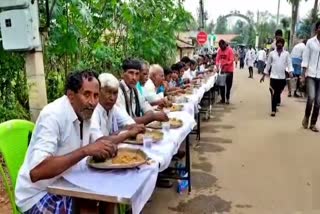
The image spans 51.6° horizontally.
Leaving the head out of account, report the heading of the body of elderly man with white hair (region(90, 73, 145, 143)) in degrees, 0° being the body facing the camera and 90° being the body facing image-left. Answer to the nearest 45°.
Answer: approximately 315°

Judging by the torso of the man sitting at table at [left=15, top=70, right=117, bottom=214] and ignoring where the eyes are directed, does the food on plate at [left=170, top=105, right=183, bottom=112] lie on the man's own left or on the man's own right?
on the man's own left

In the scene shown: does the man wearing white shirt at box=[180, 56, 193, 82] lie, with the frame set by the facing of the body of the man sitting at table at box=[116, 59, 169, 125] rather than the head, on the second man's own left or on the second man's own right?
on the second man's own left

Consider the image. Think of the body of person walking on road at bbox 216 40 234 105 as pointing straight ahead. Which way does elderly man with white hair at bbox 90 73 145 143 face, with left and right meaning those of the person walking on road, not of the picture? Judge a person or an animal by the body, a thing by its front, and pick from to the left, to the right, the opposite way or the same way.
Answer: to the left

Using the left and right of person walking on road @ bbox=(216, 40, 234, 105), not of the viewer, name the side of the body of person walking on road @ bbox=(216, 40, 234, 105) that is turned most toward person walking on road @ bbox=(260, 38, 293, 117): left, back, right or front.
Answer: left

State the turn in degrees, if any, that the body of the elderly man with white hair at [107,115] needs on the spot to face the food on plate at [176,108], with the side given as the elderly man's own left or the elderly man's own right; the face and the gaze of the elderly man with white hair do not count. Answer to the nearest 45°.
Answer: approximately 90° to the elderly man's own left

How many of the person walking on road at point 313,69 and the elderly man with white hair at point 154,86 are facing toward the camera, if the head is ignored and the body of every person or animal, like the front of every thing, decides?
1

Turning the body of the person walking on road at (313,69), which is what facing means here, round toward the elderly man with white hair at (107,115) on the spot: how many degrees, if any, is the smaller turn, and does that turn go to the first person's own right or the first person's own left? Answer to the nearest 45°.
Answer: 0° — they already face them

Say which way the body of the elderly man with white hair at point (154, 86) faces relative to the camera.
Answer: to the viewer's right
